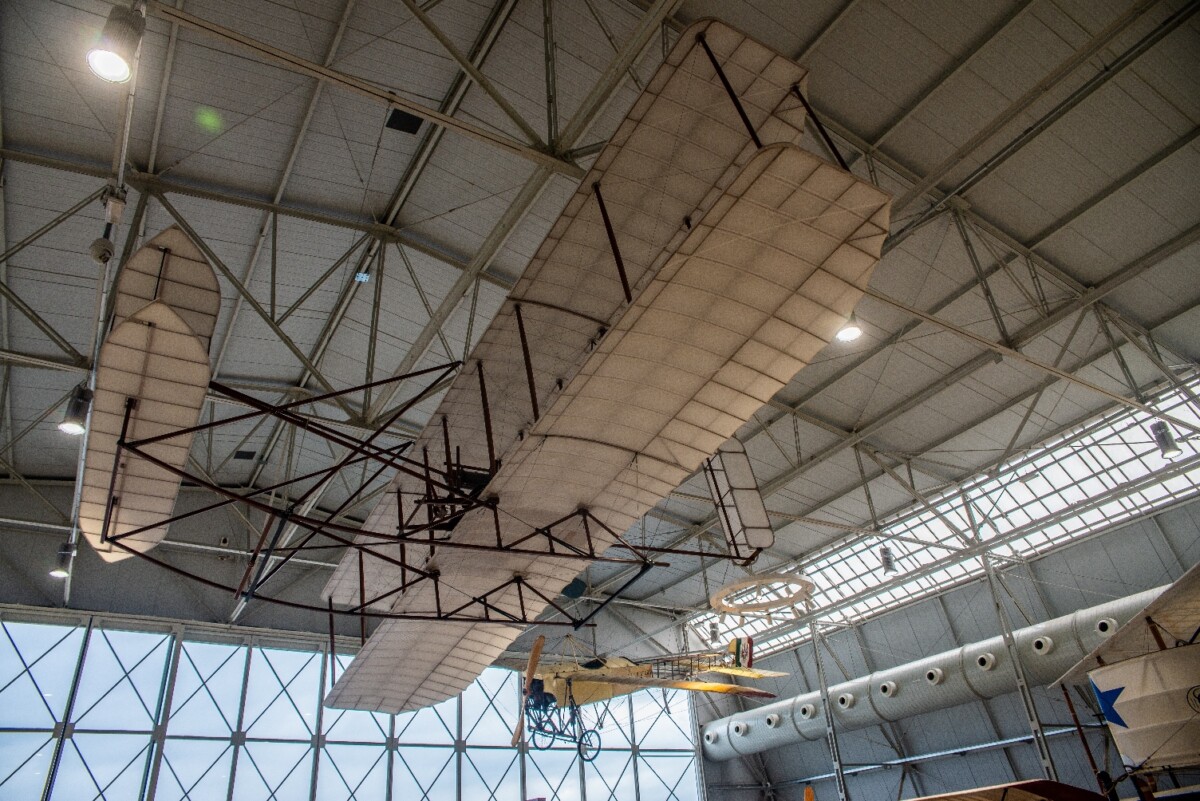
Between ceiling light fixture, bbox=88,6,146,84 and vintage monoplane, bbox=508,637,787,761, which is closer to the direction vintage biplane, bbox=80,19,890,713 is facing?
the ceiling light fixture

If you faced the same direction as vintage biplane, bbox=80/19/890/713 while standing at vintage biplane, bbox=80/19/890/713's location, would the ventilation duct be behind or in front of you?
behind

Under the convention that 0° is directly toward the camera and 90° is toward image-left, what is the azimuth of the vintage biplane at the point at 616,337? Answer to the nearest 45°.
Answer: approximately 45°

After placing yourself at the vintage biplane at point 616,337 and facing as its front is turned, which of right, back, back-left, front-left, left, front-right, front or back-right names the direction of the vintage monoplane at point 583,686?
back-right

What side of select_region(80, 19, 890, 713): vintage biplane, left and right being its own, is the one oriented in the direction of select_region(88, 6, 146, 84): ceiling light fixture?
front
